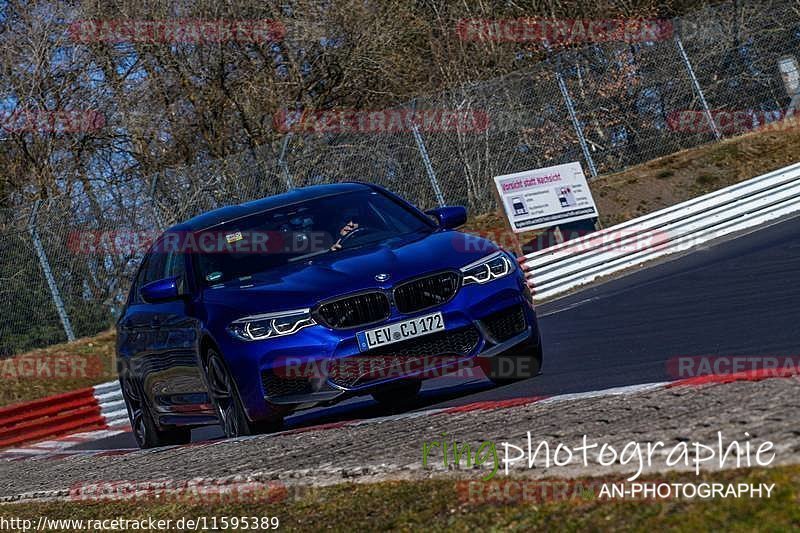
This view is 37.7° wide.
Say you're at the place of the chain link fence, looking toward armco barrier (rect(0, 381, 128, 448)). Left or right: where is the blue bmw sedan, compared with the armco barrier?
left

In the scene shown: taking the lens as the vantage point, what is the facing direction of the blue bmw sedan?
facing the viewer and to the right of the viewer

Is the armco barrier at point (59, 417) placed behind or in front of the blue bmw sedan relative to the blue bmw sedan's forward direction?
behind

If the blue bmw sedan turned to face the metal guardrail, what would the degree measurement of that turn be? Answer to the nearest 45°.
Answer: approximately 90° to its left

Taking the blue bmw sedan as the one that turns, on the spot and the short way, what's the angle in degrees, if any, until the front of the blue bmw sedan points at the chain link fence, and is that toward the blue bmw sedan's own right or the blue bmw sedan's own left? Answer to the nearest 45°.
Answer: approximately 135° to the blue bmw sedan's own left
